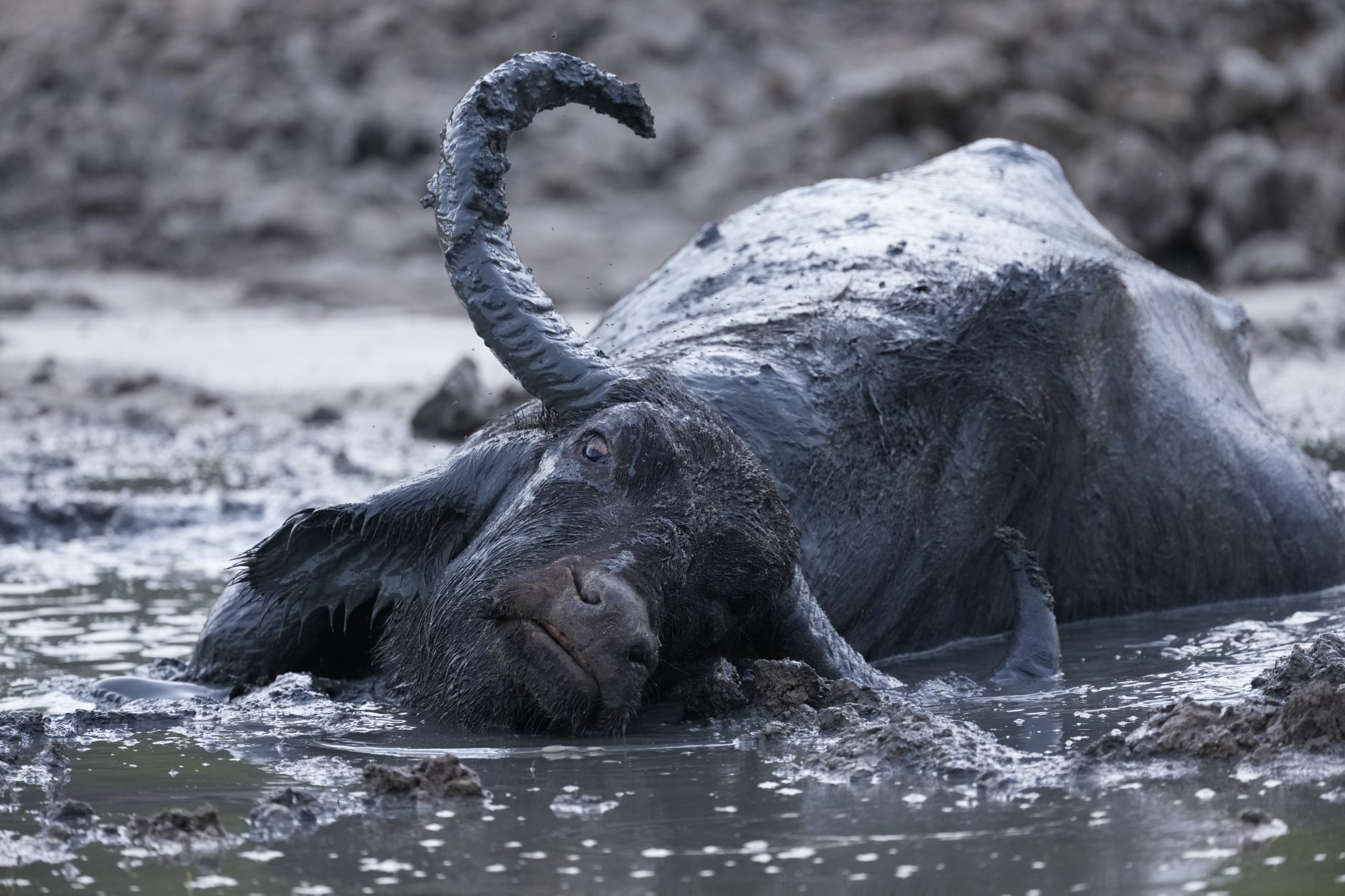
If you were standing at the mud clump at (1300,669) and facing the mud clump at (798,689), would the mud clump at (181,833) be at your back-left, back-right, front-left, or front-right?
front-left

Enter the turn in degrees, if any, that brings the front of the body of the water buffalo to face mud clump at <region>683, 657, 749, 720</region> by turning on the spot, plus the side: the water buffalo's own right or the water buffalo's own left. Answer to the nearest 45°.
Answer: approximately 45° to the water buffalo's own left

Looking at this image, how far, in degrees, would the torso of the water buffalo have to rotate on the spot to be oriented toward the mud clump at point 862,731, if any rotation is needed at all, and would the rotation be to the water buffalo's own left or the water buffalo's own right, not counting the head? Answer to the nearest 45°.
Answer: approximately 45° to the water buffalo's own left

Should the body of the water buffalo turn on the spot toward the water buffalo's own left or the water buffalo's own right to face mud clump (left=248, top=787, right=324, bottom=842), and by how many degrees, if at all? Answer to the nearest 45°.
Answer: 0° — it already faces it

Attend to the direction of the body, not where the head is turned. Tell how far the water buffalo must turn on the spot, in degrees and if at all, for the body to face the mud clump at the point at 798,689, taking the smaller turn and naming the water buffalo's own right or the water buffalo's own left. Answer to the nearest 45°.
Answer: approximately 45° to the water buffalo's own left

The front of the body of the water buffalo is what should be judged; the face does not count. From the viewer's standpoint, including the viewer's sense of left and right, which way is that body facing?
facing the viewer and to the left of the viewer

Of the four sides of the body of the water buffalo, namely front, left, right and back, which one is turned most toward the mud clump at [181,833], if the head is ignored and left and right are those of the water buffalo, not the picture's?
front
